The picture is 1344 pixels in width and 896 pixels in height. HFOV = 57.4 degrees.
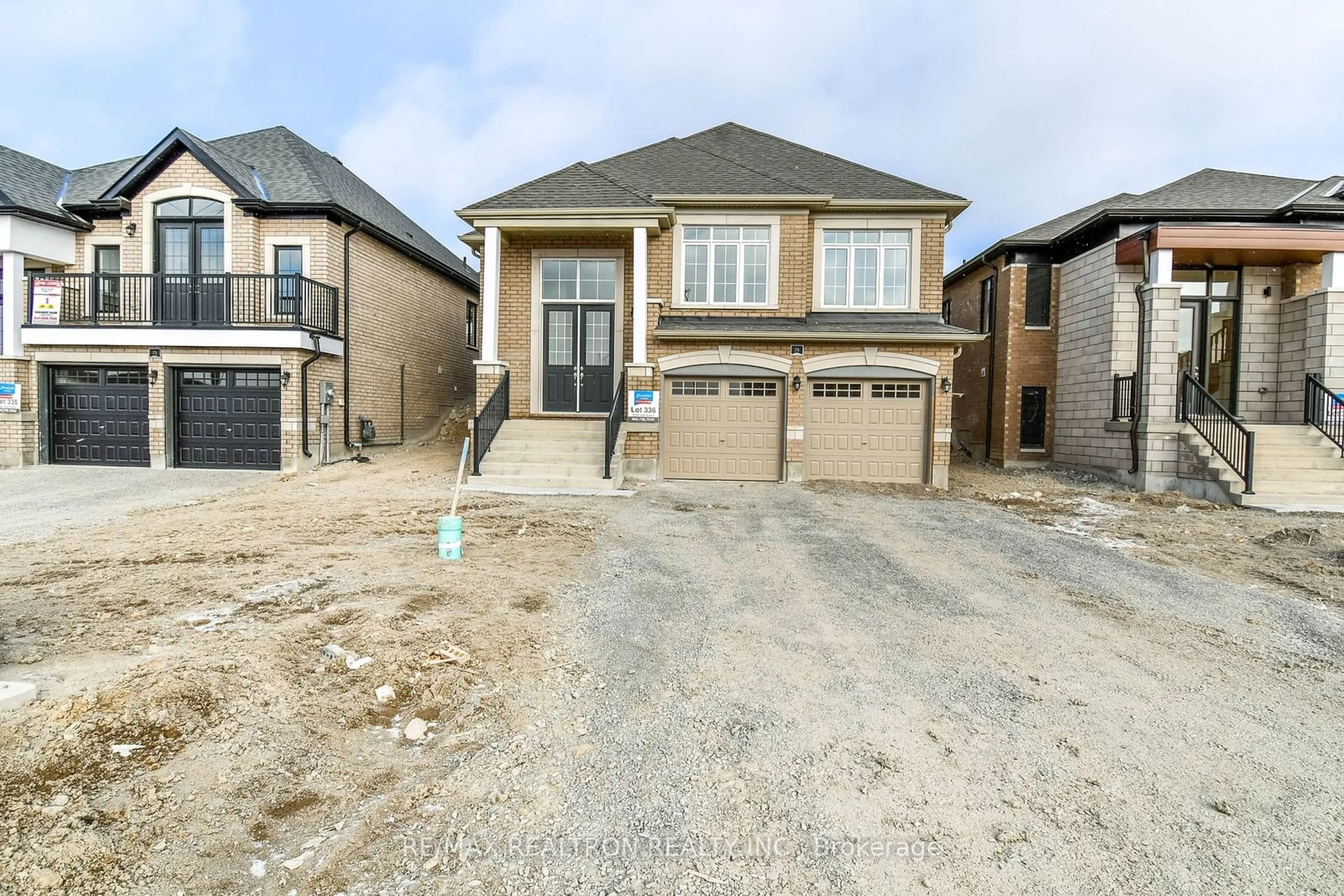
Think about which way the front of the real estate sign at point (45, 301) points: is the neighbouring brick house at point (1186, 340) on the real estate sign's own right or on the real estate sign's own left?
on the real estate sign's own left

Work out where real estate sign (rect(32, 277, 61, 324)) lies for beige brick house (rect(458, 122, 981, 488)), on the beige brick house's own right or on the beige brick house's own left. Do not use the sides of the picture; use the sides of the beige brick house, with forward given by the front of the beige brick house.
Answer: on the beige brick house's own right

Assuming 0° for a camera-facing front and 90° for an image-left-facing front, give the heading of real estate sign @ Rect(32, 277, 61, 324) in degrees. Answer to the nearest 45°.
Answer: approximately 0°

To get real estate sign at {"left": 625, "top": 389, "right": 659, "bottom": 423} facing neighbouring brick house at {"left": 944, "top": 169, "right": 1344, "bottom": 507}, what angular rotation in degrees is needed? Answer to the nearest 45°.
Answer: approximately 90° to its left

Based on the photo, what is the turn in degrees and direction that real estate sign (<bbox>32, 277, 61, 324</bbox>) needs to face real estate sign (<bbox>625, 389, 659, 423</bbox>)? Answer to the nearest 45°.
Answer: approximately 45° to its left

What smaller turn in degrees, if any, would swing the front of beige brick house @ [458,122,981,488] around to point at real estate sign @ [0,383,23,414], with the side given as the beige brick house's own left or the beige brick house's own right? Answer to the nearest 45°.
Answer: approximately 90° to the beige brick house's own right

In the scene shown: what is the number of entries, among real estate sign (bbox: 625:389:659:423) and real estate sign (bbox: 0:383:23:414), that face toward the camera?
2
